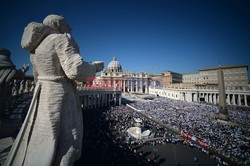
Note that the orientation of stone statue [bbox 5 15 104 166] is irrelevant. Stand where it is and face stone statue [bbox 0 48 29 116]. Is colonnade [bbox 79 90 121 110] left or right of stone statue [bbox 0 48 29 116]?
right

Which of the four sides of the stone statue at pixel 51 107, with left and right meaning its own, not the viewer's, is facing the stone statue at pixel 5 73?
left

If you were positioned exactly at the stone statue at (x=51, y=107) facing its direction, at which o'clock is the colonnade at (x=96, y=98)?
The colonnade is roughly at 11 o'clock from the stone statue.

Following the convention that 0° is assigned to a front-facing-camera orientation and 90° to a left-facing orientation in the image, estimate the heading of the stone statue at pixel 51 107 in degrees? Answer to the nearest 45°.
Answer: approximately 225°
